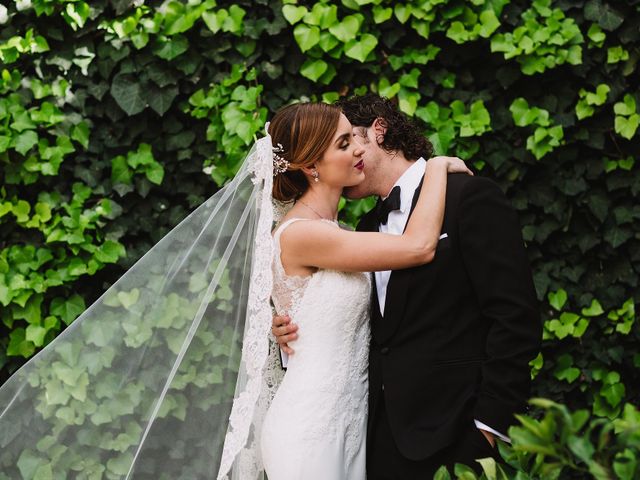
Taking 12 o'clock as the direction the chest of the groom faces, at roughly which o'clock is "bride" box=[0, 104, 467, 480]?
The bride is roughly at 2 o'clock from the groom.

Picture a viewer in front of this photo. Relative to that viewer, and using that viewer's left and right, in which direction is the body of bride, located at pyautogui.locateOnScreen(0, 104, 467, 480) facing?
facing to the right of the viewer

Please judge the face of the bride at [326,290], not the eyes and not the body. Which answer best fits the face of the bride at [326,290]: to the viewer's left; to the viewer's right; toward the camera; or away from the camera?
to the viewer's right

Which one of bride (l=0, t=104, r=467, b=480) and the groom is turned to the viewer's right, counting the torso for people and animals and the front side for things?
the bride

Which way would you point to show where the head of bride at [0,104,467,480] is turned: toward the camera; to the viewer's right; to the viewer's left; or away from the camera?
to the viewer's right
